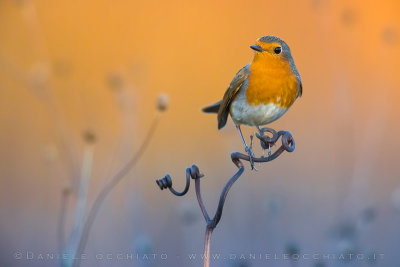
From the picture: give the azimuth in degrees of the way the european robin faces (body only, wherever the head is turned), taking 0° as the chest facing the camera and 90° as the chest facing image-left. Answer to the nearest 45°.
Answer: approximately 315°
